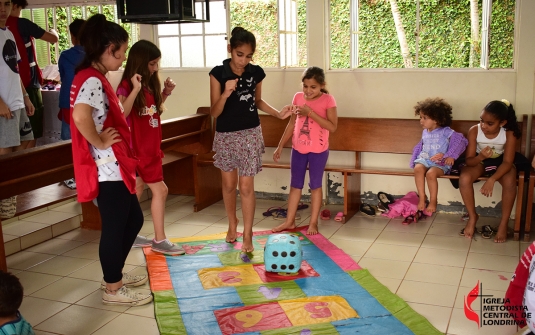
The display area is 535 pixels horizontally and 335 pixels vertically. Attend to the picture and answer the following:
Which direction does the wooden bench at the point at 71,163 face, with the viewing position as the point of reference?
facing the viewer and to the right of the viewer

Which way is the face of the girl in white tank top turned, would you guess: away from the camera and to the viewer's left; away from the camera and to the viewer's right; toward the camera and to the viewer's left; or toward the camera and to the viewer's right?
toward the camera and to the viewer's left

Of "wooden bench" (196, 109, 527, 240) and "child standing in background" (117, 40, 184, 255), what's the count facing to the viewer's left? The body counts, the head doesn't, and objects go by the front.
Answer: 0

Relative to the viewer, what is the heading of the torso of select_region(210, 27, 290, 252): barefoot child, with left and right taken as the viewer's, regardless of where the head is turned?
facing the viewer

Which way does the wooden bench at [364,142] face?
toward the camera

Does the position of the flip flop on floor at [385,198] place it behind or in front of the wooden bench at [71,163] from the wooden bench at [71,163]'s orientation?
in front

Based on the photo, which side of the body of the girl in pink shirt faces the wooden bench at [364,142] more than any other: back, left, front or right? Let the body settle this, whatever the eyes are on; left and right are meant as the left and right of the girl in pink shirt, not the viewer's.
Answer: back

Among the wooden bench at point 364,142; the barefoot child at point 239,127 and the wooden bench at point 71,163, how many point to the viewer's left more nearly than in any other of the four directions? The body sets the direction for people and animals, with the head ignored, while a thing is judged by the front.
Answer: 0

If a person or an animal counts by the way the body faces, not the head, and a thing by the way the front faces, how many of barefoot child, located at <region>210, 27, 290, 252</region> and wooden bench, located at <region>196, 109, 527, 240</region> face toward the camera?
2

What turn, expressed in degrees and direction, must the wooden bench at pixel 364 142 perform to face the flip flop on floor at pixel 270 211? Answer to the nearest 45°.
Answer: approximately 90° to its right

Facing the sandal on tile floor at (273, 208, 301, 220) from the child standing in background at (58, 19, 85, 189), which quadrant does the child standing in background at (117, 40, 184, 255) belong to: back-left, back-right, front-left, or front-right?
front-right

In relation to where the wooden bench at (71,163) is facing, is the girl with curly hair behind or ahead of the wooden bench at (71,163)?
ahead

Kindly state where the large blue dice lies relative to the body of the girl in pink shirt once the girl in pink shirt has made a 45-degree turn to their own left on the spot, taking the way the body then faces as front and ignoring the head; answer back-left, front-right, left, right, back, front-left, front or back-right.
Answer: front

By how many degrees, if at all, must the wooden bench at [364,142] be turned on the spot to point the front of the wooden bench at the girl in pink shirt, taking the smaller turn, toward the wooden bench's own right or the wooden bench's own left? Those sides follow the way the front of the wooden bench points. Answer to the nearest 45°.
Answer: approximately 45° to the wooden bench's own right
